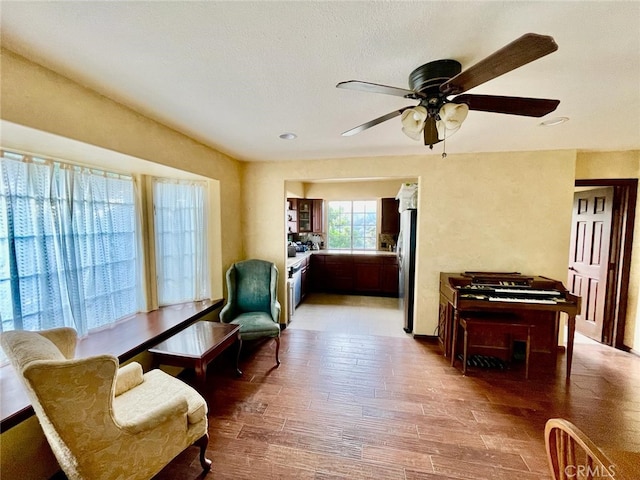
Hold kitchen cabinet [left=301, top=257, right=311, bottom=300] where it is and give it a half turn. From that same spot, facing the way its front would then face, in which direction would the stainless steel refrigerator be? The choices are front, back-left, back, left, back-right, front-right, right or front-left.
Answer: back-left

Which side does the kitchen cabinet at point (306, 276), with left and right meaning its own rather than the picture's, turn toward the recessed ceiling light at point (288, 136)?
right

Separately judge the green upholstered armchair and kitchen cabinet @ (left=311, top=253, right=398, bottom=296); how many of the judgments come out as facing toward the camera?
2

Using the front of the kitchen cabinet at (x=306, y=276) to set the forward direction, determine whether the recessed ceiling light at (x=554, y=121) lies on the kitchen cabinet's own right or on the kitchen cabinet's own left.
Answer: on the kitchen cabinet's own right

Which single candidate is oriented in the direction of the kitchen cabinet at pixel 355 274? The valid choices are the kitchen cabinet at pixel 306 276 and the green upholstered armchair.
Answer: the kitchen cabinet at pixel 306 276

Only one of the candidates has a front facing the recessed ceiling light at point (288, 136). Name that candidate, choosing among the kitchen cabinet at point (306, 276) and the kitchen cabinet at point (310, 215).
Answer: the kitchen cabinet at point (310, 215)

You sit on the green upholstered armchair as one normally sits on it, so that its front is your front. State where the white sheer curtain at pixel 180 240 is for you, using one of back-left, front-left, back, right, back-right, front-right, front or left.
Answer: right

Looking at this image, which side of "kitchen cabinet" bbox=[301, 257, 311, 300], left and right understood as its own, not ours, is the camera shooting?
right

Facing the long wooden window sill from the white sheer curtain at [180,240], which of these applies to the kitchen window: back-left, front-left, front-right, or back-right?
back-left

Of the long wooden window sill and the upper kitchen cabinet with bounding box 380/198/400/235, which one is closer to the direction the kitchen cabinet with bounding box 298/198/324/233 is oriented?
the long wooden window sill

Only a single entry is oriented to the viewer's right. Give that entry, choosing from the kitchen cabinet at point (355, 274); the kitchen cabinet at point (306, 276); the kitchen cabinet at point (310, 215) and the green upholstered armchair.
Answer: the kitchen cabinet at point (306, 276)
